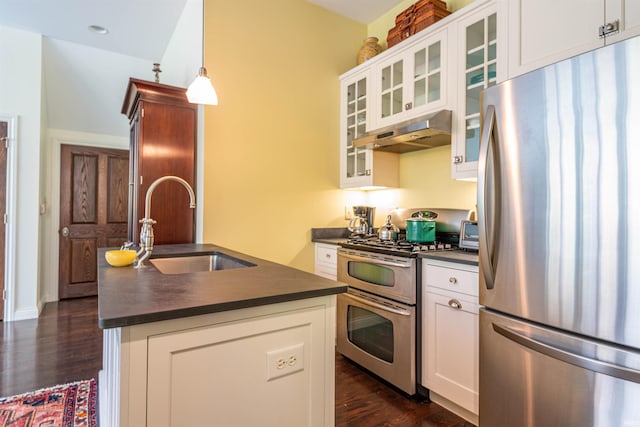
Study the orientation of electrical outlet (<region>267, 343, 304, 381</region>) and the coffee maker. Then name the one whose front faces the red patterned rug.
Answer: the coffee maker

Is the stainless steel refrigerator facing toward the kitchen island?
yes

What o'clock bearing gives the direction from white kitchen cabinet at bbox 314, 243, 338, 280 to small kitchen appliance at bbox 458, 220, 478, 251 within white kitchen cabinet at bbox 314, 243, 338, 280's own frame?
The small kitchen appliance is roughly at 9 o'clock from the white kitchen cabinet.

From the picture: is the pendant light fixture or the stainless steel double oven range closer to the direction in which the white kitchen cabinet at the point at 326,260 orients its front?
the pendant light fixture

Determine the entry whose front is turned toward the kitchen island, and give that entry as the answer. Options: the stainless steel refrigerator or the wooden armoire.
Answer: the stainless steel refrigerator

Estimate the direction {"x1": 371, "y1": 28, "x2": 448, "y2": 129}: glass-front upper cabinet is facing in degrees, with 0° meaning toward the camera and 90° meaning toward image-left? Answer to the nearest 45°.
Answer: approximately 45°

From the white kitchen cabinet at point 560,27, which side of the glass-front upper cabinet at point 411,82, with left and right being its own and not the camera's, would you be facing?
left

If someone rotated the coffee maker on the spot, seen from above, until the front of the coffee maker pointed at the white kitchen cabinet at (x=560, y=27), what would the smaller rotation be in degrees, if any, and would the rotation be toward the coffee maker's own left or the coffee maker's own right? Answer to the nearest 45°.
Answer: approximately 90° to the coffee maker's own left

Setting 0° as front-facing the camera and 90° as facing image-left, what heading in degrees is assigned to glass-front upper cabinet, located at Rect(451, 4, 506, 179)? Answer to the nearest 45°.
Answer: approximately 45°

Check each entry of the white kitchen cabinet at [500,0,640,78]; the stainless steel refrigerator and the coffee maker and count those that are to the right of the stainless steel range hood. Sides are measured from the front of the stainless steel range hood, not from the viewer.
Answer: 1

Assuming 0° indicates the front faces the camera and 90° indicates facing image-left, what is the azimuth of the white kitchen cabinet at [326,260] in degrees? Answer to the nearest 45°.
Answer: approximately 45°

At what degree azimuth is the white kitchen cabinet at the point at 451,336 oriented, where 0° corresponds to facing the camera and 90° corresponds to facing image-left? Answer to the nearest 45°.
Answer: approximately 45°
